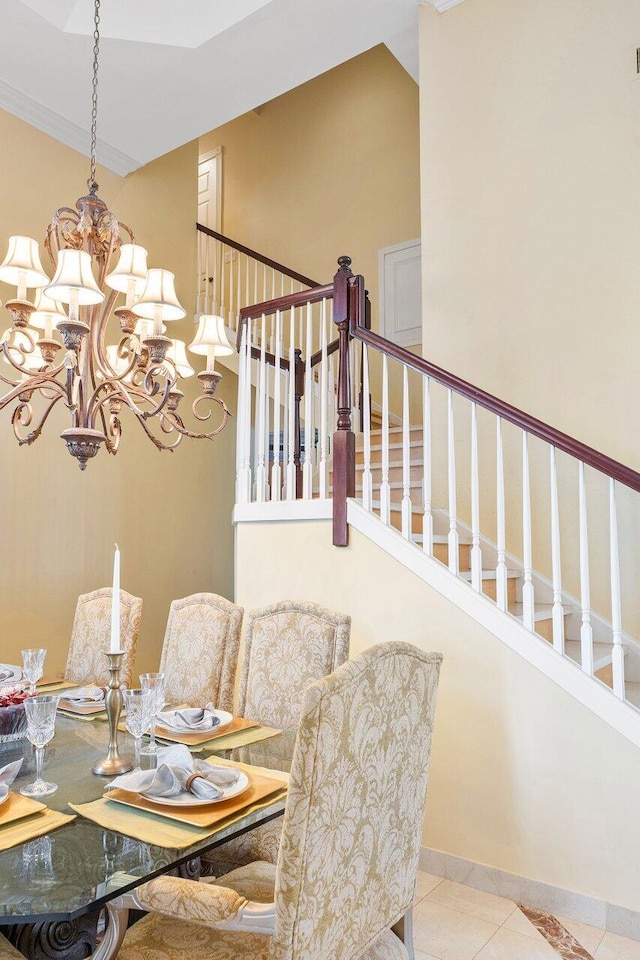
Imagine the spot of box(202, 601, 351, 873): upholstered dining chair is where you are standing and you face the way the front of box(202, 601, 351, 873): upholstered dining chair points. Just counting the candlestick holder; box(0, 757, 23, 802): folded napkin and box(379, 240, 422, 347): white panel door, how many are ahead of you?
2

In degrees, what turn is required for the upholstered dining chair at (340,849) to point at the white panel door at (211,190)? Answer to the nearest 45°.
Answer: approximately 45° to its right

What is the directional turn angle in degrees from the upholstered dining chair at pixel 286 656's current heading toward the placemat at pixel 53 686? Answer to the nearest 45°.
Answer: approximately 90° to its right

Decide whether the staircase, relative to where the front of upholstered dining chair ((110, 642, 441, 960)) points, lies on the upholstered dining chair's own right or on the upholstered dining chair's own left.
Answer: on the upholstered dining chair's own right

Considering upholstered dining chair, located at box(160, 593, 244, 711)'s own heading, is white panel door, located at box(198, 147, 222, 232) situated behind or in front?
behind

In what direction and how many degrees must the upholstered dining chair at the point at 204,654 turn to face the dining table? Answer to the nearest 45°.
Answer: approximately 45° to its left

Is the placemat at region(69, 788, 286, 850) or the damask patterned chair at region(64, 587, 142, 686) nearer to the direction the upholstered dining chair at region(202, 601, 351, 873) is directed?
the placemat

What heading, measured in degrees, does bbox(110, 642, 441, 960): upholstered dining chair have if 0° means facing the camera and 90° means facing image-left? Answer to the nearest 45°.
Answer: approximately 135°
